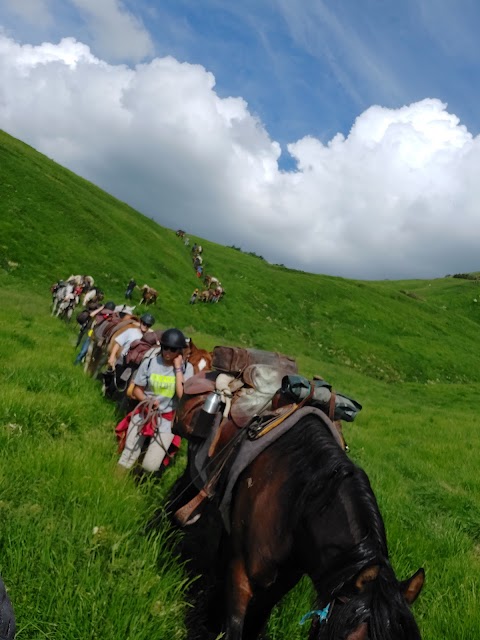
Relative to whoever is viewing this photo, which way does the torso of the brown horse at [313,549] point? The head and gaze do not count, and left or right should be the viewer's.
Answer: facing the viewer and to the right of the viewer

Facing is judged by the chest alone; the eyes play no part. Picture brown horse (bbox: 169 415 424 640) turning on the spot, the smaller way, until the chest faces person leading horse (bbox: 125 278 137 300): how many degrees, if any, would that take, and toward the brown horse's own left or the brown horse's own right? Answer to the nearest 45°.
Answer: approximately 180°

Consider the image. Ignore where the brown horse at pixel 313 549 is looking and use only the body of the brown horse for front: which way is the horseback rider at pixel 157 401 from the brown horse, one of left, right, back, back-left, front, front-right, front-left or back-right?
back

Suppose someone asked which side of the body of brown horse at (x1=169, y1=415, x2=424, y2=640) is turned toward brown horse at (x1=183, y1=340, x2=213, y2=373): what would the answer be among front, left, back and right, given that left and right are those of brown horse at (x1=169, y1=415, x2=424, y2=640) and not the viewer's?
back

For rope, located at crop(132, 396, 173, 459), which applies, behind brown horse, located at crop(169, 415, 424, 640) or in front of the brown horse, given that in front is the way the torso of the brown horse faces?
behind

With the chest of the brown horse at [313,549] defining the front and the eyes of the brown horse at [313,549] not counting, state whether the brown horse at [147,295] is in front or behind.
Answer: behind

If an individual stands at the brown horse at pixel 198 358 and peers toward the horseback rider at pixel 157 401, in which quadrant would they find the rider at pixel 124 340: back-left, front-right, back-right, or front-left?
back-right
